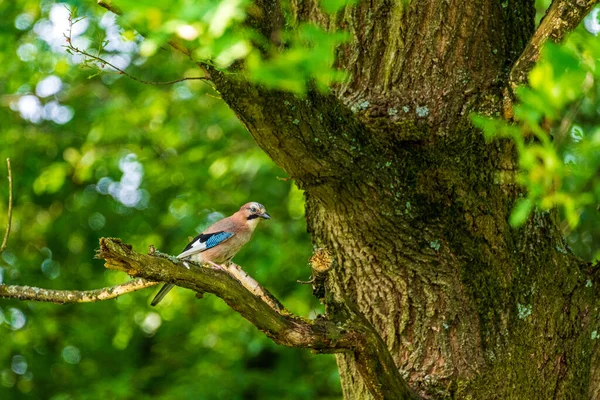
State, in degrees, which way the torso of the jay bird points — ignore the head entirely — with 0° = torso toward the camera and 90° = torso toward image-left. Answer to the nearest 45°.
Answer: approximately 270°

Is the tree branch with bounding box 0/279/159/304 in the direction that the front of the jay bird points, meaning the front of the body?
no
